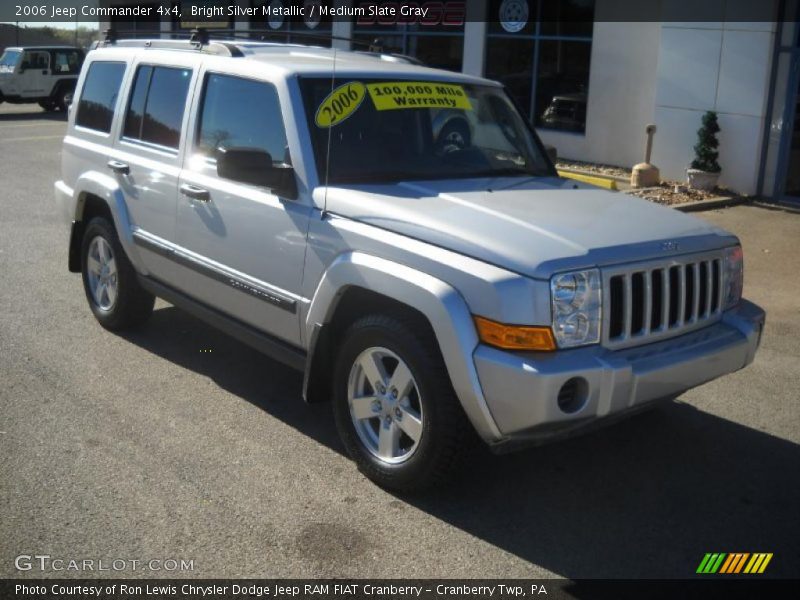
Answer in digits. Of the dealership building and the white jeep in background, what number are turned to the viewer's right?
0

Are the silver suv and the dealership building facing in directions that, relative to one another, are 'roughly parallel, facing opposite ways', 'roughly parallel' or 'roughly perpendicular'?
roughly perpendicular

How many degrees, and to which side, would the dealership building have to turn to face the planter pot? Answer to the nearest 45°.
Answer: approximately 45° to its left

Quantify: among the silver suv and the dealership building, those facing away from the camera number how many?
0

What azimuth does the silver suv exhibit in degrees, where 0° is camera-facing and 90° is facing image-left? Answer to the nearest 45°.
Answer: approximately 315°

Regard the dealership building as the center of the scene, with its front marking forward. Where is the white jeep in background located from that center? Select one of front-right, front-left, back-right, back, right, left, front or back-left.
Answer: right
